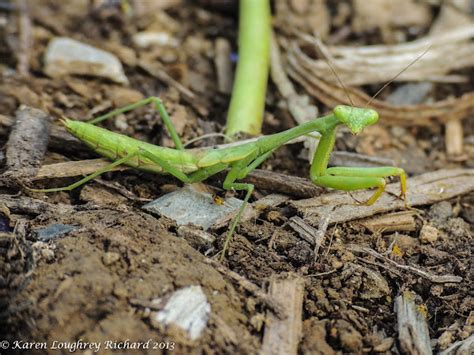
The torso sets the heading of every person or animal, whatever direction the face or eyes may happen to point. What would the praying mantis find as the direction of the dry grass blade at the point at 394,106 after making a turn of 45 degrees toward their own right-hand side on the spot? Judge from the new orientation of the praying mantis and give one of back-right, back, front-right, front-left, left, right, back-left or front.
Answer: left

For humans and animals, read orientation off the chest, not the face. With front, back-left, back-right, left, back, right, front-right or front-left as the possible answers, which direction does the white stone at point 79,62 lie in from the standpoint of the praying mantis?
back-left

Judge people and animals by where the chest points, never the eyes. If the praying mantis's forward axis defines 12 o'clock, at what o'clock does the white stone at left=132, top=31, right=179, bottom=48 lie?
The white stone is roughly at 8 o'clock from the praying mantis.

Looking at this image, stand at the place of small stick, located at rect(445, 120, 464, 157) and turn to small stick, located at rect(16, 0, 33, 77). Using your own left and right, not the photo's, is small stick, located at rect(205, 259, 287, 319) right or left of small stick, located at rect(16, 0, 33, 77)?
left

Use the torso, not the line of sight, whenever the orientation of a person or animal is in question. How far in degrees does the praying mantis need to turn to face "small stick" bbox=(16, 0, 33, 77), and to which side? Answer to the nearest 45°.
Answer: approximately 135° to its left

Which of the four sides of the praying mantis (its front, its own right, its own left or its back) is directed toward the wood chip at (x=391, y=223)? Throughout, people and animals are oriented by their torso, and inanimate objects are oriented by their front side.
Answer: front

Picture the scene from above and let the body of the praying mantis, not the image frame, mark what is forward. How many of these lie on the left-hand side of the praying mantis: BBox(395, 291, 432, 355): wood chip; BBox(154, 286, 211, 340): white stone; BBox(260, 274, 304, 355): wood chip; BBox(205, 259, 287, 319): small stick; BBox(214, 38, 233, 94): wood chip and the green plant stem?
2

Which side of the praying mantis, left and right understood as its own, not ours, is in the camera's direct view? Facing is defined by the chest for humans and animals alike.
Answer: right

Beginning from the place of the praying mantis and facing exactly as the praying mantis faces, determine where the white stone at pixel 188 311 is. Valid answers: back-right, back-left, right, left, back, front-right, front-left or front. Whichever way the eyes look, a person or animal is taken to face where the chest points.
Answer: right

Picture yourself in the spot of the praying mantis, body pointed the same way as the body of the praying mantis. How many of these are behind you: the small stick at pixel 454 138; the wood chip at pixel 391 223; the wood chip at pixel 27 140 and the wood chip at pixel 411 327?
1

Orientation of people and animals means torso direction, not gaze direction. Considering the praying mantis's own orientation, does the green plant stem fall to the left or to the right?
on its left

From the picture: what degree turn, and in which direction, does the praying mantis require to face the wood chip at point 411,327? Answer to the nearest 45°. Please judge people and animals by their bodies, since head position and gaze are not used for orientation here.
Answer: approximately 45° to its right

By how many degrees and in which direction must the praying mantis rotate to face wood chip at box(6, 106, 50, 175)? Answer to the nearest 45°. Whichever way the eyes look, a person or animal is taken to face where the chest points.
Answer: approximately 180°

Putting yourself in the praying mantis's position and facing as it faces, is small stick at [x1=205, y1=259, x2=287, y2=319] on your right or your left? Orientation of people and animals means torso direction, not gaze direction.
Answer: on your right
